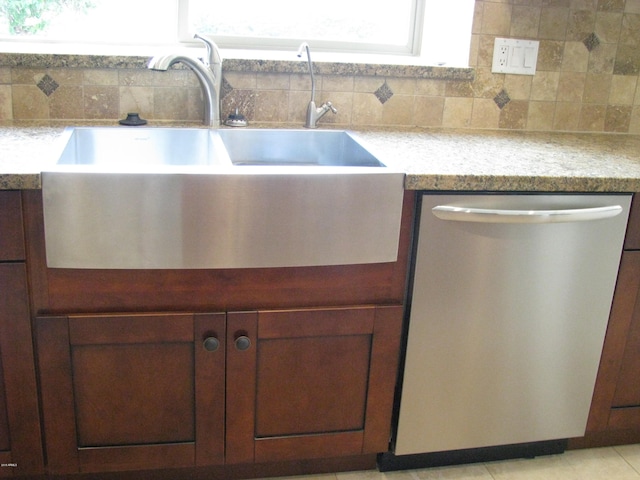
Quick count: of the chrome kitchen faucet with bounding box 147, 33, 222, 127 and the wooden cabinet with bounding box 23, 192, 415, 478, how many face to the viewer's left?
1

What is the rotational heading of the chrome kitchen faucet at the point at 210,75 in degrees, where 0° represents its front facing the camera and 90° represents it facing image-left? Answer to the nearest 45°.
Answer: approximately 90°

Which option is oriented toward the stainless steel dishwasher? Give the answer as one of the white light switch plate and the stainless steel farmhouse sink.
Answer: the white light switch plate

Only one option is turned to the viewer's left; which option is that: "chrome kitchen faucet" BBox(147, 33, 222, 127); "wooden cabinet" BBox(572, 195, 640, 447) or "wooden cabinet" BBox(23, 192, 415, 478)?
the chrome kitchen faucet

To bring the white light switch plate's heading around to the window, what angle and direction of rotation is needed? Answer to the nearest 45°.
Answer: approximately 90° to its right

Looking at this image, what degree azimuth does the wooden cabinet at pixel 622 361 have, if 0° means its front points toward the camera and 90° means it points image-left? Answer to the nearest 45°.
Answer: approximately 0°

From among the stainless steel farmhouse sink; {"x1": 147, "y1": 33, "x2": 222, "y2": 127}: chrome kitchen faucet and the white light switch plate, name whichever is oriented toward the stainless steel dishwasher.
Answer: the white light switch plate

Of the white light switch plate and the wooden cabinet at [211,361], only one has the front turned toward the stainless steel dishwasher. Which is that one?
the white light switch plate
